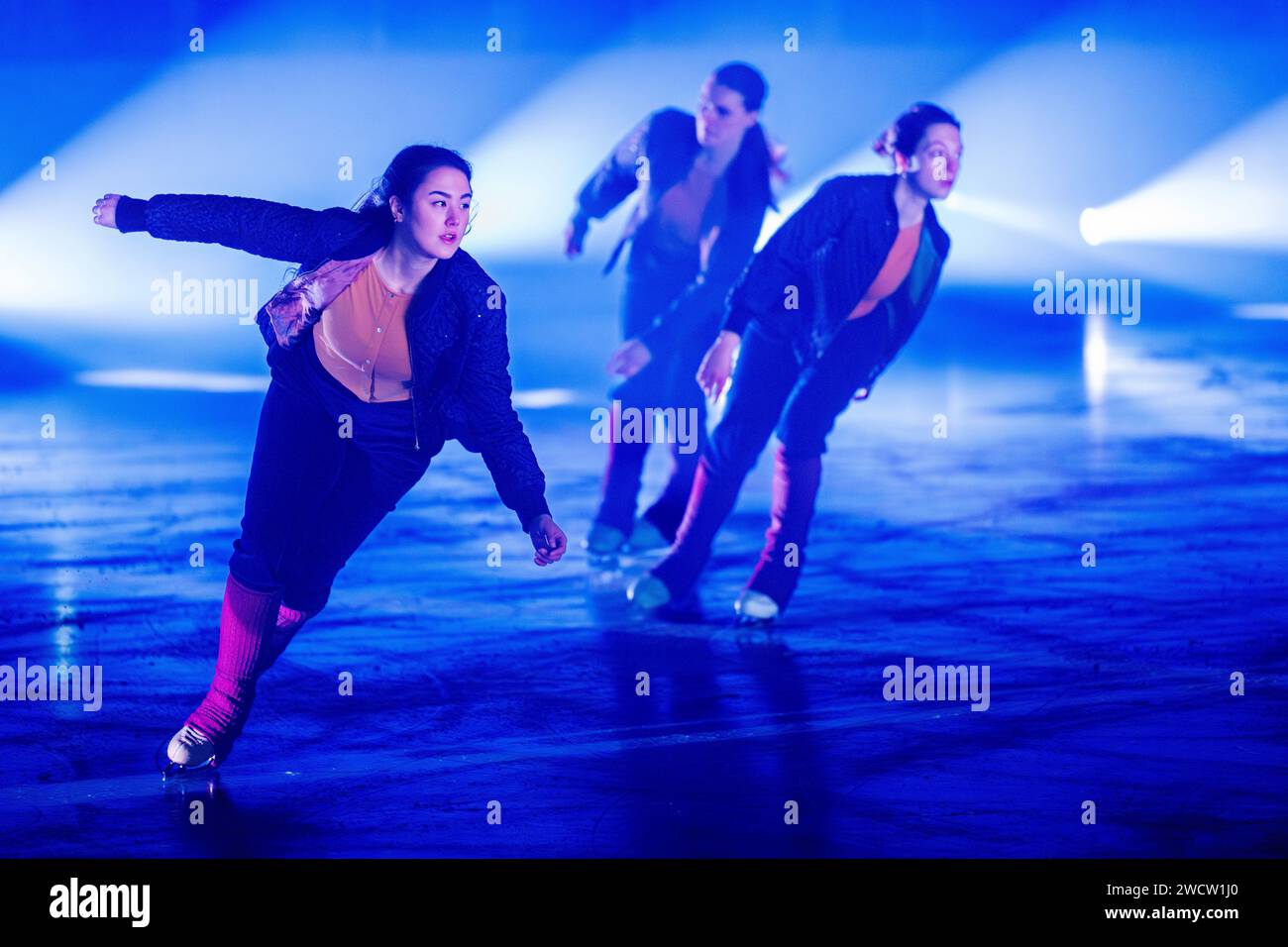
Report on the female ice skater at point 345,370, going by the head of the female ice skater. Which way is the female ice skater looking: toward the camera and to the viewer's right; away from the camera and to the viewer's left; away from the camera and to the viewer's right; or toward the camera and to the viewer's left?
toward the camera and to the viewer's right

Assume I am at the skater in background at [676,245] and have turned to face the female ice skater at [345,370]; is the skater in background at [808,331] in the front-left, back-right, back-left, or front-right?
front-left

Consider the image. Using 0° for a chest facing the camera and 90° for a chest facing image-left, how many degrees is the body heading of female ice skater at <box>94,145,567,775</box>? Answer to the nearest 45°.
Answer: approximately 0°

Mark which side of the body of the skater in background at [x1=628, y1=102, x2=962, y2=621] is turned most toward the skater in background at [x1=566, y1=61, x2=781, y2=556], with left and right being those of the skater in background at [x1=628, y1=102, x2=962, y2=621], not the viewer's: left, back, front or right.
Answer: back

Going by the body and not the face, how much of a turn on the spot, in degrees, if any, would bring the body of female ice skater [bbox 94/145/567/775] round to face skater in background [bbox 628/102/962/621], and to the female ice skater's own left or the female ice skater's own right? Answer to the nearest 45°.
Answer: approximately 135° to the female ice skater's own left

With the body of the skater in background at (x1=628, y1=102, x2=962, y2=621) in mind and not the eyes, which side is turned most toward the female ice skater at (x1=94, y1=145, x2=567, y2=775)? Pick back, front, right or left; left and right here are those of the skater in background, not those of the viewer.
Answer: right

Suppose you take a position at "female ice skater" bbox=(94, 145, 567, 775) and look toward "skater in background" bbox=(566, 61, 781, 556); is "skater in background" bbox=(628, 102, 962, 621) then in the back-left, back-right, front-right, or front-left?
front-right

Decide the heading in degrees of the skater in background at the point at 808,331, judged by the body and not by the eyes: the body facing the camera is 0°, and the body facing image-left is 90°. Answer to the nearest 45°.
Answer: approximately 315°

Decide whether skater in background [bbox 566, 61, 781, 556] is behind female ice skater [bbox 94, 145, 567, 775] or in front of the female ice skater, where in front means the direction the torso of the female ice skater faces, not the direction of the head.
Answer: behind

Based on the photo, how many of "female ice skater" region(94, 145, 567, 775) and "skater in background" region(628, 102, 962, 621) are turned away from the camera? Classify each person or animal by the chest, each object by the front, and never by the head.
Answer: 0

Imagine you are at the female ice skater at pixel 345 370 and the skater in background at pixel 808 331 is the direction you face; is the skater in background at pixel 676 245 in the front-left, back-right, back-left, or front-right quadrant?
front-left
